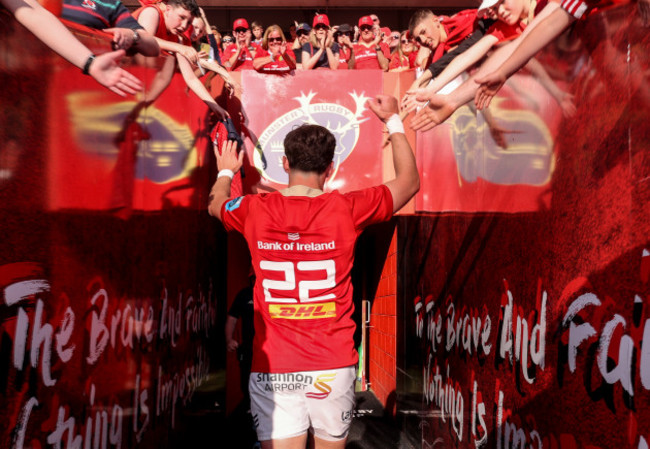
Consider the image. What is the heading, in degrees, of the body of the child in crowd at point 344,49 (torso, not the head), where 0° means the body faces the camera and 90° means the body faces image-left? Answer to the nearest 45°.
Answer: approximately 0°

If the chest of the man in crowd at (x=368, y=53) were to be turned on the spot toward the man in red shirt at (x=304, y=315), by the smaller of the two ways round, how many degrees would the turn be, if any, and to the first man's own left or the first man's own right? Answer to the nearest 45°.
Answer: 0° — they already face them

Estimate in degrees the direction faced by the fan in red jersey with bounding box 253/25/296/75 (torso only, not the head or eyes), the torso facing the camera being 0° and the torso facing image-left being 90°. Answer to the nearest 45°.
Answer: approximately 0°
